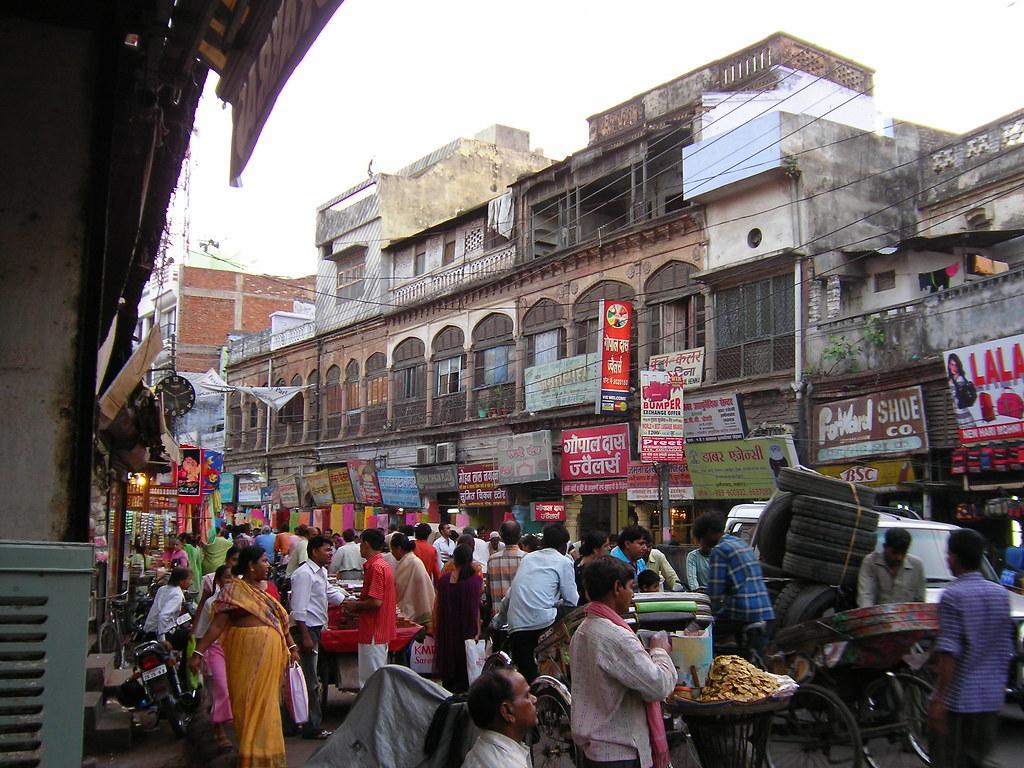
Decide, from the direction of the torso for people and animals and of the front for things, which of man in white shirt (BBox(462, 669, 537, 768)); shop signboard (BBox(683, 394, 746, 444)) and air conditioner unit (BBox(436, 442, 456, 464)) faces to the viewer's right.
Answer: the man in white shirt

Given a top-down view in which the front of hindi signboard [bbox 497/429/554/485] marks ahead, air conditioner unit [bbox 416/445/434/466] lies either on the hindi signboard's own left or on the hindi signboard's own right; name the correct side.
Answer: on the hindi signboard's own right

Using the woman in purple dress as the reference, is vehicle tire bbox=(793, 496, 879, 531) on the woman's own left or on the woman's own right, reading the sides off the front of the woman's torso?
on the woman's own right

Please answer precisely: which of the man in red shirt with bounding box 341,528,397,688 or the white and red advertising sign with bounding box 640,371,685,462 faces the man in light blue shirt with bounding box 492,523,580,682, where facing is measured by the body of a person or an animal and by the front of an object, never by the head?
the white and red advertising sign

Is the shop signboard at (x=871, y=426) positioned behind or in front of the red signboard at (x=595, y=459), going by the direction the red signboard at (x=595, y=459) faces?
in front

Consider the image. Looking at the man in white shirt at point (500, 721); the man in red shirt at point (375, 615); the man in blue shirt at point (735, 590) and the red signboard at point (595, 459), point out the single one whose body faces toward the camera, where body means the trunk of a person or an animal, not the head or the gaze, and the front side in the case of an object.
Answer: the red signboard

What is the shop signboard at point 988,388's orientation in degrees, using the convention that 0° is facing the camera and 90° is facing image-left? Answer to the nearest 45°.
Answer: approximately 45°

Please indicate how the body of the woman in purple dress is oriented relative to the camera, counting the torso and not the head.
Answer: away from the camera

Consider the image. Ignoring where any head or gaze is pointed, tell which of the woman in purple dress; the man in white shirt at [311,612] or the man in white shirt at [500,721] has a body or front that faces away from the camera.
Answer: the woman in purple dress

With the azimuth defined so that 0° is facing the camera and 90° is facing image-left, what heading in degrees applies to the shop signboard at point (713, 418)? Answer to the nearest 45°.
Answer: approximately 45°

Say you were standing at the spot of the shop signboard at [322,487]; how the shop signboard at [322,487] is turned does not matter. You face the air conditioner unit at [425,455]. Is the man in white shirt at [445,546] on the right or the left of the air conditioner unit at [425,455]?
right

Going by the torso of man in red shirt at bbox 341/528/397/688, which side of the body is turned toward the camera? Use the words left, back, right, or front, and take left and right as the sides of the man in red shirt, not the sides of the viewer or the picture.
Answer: left

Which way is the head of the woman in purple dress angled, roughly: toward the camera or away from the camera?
away from the camera

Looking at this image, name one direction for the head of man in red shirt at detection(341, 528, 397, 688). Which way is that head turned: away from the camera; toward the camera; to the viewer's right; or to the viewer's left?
to the viewer's left

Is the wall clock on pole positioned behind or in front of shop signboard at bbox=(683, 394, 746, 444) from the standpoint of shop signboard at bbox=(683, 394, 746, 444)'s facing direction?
in front
